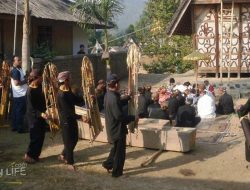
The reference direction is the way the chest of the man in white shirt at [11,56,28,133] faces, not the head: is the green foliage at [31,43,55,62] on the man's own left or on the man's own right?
on the man's own left

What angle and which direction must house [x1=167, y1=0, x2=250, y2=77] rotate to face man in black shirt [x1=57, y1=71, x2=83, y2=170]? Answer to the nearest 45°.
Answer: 0° — it already faces them

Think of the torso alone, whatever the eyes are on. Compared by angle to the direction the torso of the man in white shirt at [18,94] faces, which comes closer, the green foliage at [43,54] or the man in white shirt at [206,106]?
the man in white shirt
